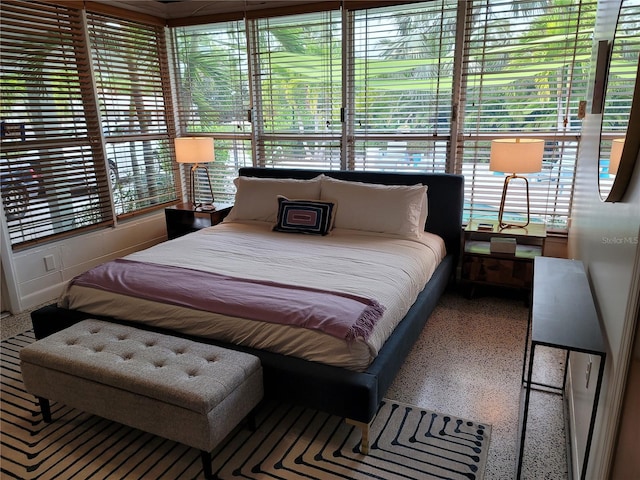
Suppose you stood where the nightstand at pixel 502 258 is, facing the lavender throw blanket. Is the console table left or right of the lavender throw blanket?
left

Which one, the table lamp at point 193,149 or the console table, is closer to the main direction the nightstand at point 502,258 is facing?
the console table

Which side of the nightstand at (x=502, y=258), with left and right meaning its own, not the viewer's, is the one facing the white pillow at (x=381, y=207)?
right

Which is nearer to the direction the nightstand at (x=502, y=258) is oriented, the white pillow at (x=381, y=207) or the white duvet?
the white duvet

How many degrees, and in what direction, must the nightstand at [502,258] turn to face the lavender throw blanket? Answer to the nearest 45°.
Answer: approximately 45° to its right

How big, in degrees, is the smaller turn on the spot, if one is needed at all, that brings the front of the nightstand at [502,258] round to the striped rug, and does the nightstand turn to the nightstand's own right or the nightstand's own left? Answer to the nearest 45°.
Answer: approximately 45° to the nightstand's own right

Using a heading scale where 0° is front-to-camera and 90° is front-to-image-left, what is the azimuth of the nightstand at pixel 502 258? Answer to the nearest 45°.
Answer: approximately 0°

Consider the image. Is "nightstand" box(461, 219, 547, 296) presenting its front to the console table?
yes

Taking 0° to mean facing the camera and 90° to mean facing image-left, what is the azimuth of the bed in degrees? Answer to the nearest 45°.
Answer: approximately 45°

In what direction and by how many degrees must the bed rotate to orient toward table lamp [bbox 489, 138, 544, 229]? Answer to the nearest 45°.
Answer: approximately 180°
